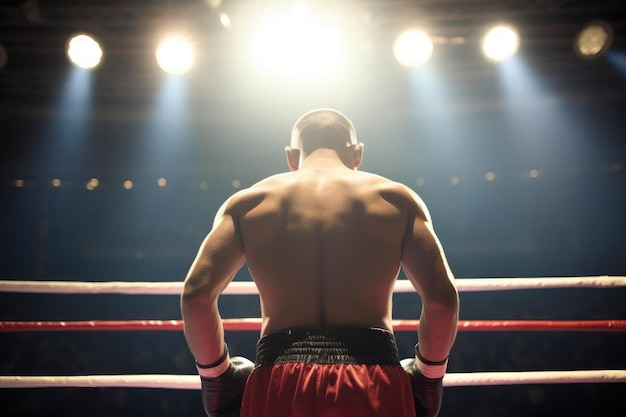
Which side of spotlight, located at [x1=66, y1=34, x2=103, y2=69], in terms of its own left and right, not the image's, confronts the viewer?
front

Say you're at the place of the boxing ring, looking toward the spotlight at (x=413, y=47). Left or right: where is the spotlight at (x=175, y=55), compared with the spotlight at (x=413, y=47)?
left

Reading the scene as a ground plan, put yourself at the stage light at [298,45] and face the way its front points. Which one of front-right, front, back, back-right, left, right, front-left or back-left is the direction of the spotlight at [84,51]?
right

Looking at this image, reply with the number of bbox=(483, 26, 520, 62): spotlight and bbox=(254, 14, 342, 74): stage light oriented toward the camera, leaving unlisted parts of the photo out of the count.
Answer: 2

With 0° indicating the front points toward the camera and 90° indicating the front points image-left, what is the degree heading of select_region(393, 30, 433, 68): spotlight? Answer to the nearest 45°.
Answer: approximately 0°

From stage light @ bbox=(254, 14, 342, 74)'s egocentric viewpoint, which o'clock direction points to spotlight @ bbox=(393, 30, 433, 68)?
The spotlight is roughly at 9 o'clock from the stage light.

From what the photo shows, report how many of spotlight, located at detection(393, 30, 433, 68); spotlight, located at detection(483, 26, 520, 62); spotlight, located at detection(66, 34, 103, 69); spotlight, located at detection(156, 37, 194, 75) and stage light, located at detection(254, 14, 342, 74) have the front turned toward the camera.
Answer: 5

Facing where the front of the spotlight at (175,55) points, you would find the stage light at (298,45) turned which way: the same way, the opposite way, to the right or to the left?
the same way

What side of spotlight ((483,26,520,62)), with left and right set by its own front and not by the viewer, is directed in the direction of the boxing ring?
front

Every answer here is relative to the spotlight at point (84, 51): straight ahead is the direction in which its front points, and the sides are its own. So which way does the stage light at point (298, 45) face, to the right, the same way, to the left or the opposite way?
the same way

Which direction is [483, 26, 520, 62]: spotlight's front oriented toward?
toward the camera

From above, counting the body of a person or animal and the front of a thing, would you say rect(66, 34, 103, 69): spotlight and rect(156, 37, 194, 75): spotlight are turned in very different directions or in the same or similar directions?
same or similar directions

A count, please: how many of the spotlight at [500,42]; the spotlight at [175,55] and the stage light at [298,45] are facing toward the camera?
3

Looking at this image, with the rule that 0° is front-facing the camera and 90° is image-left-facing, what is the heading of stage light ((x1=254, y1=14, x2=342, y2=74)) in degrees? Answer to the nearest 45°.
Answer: approximately 0°

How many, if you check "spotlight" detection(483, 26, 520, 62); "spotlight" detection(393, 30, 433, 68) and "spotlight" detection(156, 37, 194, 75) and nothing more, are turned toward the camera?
3

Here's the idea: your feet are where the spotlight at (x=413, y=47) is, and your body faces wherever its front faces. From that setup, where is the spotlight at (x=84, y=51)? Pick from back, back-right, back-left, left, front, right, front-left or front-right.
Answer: right

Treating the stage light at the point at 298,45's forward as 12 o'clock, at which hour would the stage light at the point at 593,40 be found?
the stage light at the point at 593,40 is roughly at 9 o'clock from the stage light at the point at 298,45.
